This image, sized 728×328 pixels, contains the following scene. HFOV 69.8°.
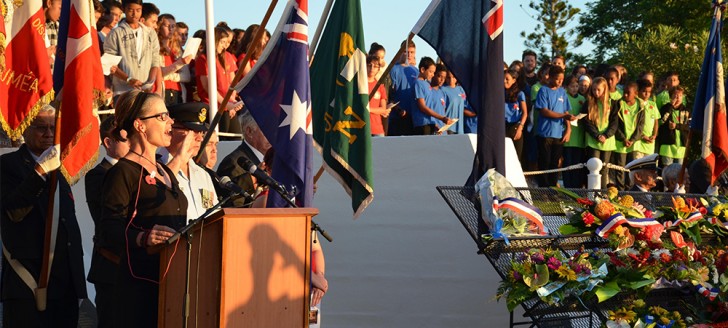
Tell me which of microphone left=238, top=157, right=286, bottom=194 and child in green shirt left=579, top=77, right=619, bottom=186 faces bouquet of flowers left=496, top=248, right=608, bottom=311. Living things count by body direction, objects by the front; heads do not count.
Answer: the child in green shirt

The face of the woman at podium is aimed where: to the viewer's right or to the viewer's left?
to the viewer's right

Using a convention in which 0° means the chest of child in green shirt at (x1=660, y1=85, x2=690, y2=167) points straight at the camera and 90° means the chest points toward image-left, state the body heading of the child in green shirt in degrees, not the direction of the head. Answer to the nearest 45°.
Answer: approximately 0°

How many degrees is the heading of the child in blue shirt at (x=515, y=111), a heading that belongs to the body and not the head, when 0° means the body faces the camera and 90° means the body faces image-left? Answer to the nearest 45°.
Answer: approximately 45°

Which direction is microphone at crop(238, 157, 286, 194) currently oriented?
to the viewer's left
